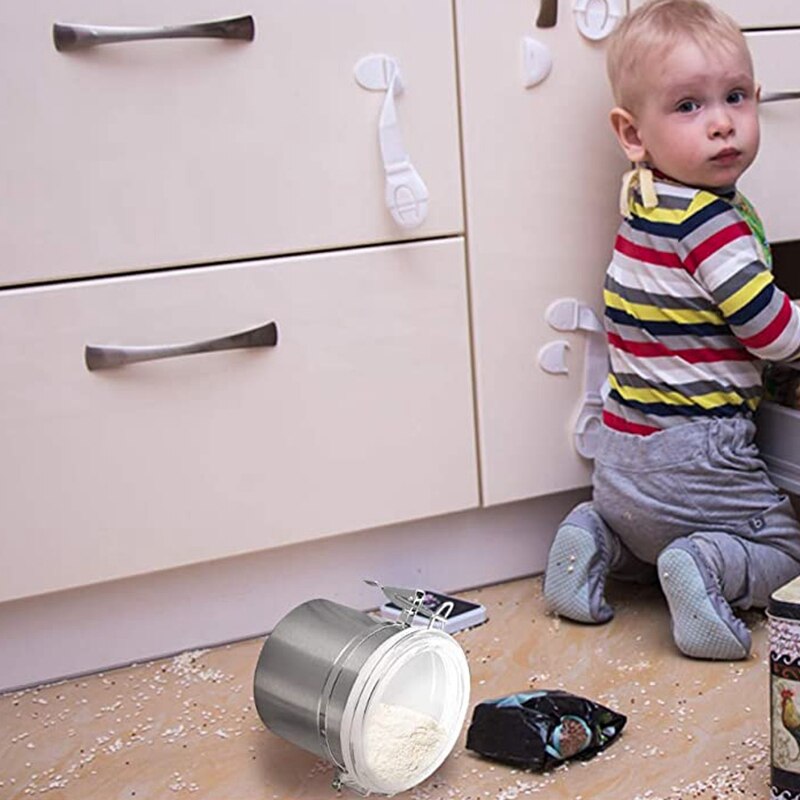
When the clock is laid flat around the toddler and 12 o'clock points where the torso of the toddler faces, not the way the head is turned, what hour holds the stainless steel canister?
The stainless steel canister is roughly at 6 o'clock from the toddler.

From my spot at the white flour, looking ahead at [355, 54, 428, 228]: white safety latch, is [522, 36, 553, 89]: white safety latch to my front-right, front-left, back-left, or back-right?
front-right

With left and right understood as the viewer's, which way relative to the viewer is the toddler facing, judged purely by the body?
facing away from the viewer and to the right of the viewer

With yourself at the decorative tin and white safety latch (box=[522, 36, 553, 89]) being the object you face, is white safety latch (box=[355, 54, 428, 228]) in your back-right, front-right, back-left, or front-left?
front-left

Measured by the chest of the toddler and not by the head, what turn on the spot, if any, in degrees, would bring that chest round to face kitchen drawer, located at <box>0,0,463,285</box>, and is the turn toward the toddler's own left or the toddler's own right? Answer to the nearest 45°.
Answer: approximately 135° to the toddler's own left

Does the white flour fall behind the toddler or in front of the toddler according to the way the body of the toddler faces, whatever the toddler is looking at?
behind
